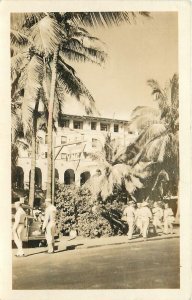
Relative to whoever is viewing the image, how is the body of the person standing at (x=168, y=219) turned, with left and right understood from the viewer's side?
facing the viewer

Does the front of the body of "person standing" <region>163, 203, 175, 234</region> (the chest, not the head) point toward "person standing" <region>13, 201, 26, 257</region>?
no

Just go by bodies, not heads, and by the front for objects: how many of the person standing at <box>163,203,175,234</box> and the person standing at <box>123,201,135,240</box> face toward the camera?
2
